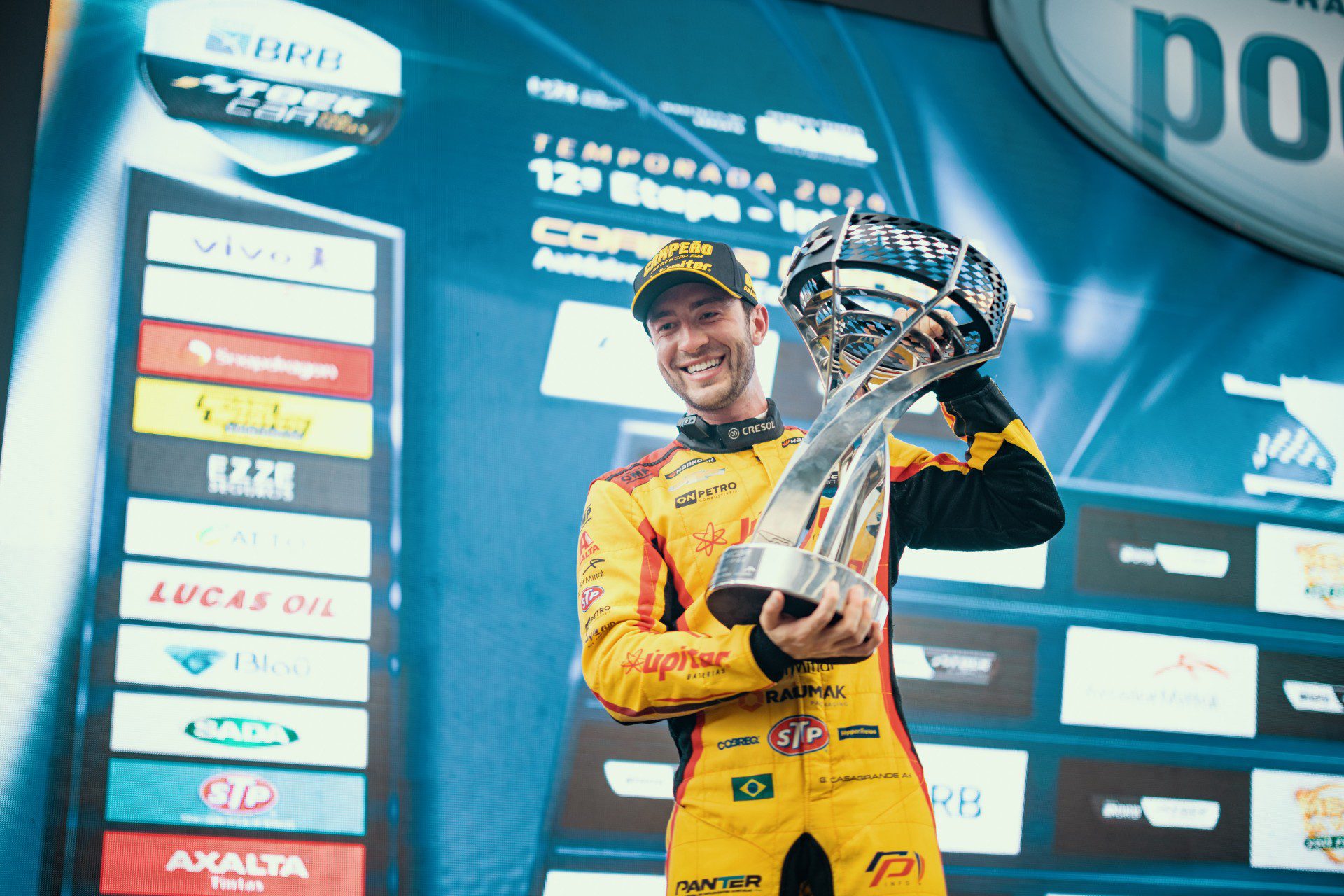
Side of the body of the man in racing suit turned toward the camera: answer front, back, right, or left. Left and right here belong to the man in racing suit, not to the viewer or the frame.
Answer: front
